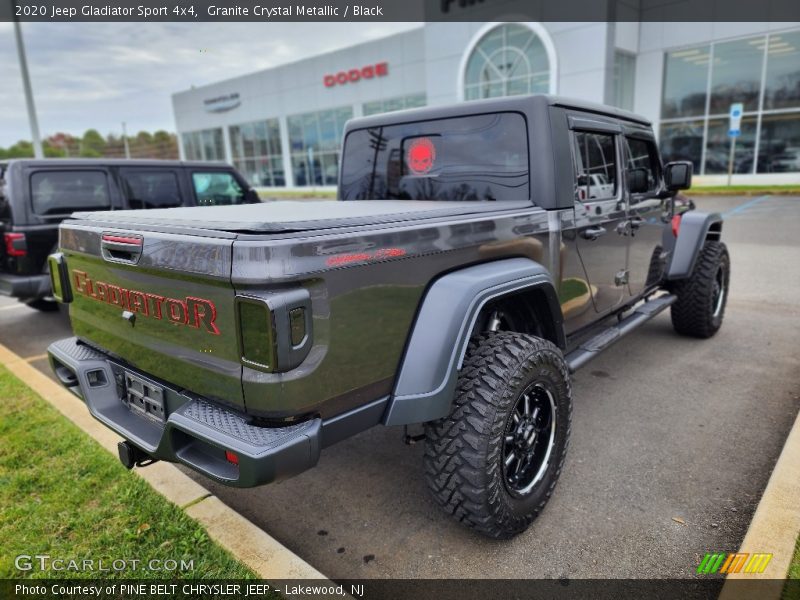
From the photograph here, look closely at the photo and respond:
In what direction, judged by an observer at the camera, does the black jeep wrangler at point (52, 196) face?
facing away from the viewer and to the right of the viewer

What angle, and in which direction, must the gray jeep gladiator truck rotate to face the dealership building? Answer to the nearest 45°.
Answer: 0° — it already faces it

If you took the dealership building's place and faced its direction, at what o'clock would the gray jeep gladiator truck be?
The gray jeep gladiator truck is roughly at 11 o'clock from the dealership building.

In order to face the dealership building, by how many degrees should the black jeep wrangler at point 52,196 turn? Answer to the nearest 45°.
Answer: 0° — it already faces it

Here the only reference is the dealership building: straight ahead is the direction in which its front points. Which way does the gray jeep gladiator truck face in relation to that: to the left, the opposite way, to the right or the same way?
the opposite way

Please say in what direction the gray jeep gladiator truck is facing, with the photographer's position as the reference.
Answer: facing away from the viewer and to the right of the viewer

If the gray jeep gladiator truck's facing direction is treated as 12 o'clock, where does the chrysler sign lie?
The chrysler sign is roughly at 10 o'clock from the gray jeep gladiator truck.
